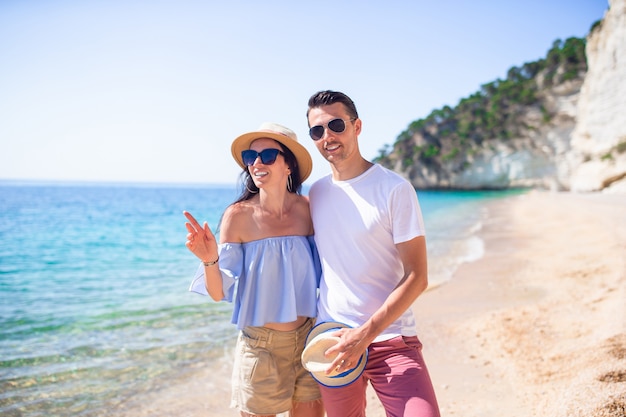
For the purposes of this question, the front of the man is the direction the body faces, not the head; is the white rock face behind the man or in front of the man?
behind

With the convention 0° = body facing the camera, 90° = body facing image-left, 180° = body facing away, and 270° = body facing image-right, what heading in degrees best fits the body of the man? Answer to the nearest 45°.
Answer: approximately 45°
